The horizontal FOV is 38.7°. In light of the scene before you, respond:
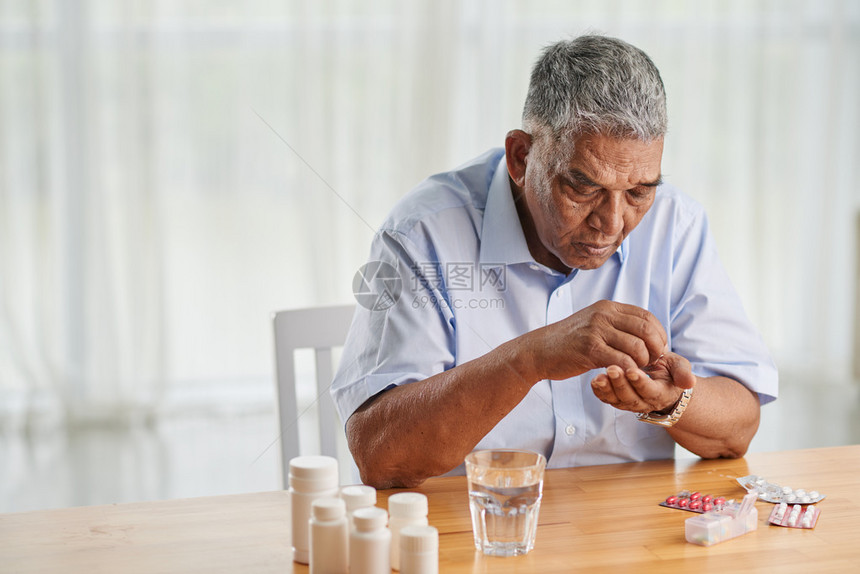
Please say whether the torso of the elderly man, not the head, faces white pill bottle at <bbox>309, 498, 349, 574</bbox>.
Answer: no

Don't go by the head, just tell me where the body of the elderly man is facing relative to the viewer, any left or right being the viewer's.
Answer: facing the viewer and to the right of the viewer

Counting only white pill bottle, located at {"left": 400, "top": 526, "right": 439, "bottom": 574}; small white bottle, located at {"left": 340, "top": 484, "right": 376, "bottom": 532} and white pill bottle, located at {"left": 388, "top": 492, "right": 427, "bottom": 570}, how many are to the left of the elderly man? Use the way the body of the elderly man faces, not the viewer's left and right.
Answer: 0

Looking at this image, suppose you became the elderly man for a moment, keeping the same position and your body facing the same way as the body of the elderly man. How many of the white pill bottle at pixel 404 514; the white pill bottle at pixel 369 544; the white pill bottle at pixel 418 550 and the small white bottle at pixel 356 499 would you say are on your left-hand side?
0

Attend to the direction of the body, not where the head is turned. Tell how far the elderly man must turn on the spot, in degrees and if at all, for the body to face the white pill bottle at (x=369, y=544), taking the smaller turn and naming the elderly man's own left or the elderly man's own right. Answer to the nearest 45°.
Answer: approximately 45° to the elderly man's own right

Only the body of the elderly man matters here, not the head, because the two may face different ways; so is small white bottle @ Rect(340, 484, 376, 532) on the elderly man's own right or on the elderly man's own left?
on the elderly man's own right

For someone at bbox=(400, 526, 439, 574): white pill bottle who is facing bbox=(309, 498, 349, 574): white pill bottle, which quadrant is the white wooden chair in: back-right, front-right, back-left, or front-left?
front-right

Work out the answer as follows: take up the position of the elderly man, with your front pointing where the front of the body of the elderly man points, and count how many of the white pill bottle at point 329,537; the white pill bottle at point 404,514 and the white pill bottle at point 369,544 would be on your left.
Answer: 0

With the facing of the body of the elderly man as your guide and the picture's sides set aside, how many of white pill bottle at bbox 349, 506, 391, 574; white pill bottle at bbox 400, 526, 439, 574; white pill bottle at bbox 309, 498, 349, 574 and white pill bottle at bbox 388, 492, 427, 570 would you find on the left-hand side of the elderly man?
0

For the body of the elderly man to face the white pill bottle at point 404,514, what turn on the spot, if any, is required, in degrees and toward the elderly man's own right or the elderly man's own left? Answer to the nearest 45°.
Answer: approximately 45° to the elderly man's own right
